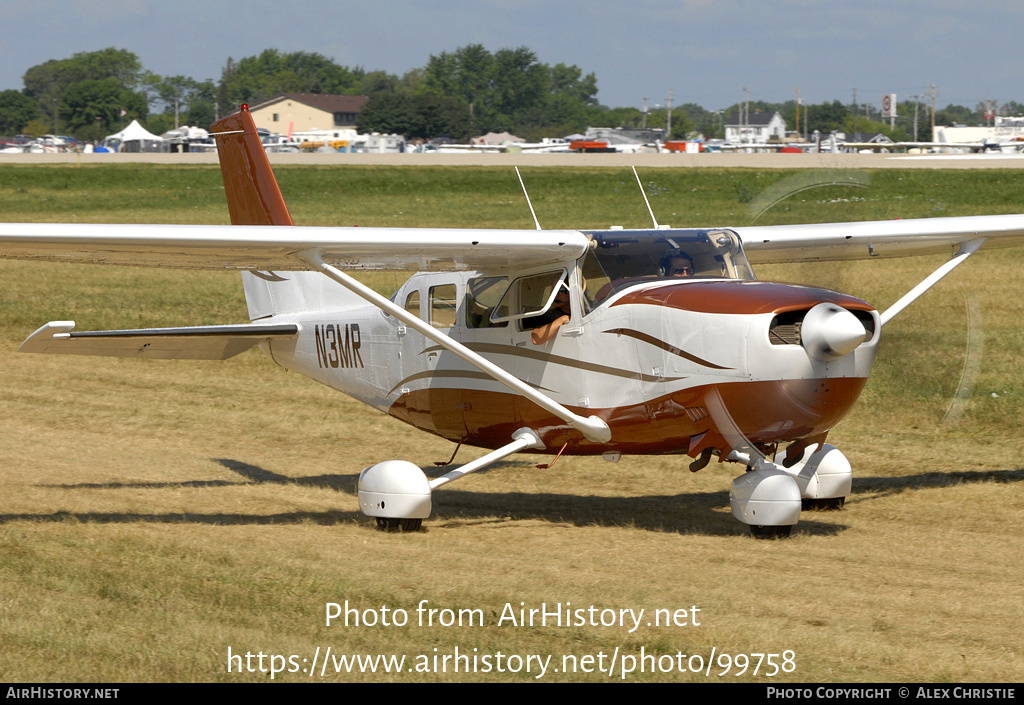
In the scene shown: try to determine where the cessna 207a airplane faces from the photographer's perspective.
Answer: facing the viewer and to the right of the viewer
